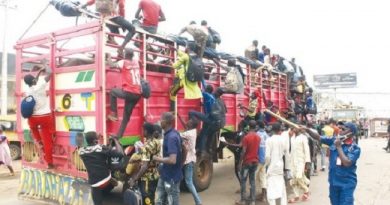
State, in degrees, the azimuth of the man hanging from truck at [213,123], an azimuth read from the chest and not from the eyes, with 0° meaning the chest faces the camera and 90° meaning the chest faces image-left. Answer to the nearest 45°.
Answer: approximately 135°

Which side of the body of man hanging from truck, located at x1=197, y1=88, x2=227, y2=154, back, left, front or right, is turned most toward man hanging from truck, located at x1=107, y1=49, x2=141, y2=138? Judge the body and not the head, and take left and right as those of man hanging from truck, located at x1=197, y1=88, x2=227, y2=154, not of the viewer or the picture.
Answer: left

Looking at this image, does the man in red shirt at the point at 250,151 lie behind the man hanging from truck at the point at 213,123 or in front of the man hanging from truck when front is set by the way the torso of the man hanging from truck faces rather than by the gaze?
behind

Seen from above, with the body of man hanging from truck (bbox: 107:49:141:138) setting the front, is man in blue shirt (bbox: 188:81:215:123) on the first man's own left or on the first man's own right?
on the first man's own right

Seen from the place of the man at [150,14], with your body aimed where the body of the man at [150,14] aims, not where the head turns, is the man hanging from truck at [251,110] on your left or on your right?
on your right

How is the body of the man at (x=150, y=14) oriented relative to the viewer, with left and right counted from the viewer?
facing away from the viewer

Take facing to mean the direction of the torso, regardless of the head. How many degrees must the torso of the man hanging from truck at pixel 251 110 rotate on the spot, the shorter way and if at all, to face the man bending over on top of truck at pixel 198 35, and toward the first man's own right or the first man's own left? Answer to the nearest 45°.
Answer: approximately 45° to the first man's own left
